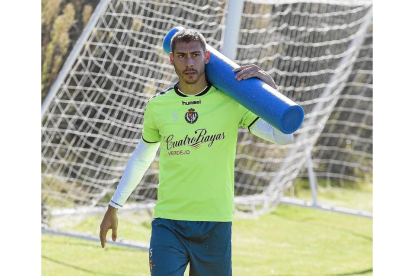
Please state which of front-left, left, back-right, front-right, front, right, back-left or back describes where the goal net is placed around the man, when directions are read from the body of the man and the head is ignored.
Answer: back

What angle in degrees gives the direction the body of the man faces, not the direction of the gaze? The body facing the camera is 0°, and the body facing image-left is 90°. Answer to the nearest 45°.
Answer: approximately 0°
